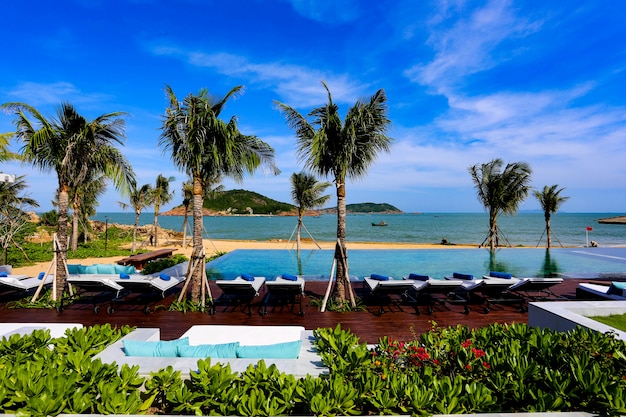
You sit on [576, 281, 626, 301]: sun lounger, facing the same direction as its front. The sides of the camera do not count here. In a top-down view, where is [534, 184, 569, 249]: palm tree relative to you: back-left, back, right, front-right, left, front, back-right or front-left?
front-right

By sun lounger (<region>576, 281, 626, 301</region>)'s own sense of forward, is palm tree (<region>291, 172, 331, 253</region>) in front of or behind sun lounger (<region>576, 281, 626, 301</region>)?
in front

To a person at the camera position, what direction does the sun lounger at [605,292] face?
facing away from the viewer and to the left of the viewer
